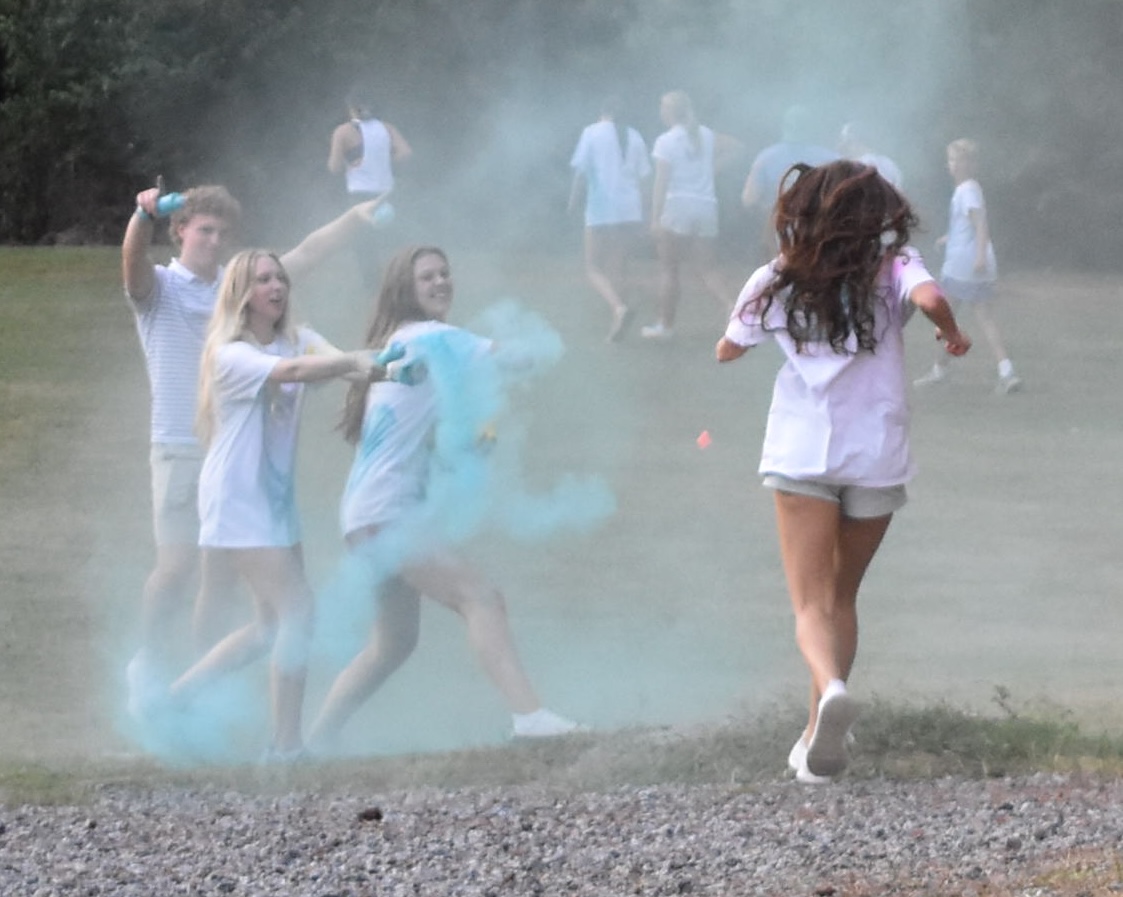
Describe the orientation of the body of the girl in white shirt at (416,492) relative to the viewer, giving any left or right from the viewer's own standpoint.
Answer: facing to the right of the viewer

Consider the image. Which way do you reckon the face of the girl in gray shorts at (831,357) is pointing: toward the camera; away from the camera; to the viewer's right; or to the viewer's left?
away from the camera

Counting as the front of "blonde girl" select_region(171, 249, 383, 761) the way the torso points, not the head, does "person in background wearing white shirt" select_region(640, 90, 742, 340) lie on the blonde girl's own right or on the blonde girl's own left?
on the blonde girl's own left

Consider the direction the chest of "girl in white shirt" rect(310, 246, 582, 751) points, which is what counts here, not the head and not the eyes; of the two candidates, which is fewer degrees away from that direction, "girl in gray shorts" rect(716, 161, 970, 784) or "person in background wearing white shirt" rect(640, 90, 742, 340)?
the girl in gray shorts

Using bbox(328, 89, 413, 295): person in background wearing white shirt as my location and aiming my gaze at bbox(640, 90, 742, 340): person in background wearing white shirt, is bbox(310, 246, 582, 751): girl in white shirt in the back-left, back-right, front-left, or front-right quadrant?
front-right

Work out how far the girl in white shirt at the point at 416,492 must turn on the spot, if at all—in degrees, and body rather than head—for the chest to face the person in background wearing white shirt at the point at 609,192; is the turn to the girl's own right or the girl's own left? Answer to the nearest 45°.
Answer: approximately 90° to the girl's own left

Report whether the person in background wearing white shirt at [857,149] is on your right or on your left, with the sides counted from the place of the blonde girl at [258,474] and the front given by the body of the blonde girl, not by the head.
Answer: on your left

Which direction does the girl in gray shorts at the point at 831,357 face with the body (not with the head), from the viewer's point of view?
away from the camera

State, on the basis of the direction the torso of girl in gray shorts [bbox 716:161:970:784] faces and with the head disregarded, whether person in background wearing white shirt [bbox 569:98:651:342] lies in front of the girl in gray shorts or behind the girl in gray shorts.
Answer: in front

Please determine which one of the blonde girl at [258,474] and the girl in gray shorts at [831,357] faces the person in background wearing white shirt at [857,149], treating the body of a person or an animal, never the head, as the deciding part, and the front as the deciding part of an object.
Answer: the girl in gray shorts
